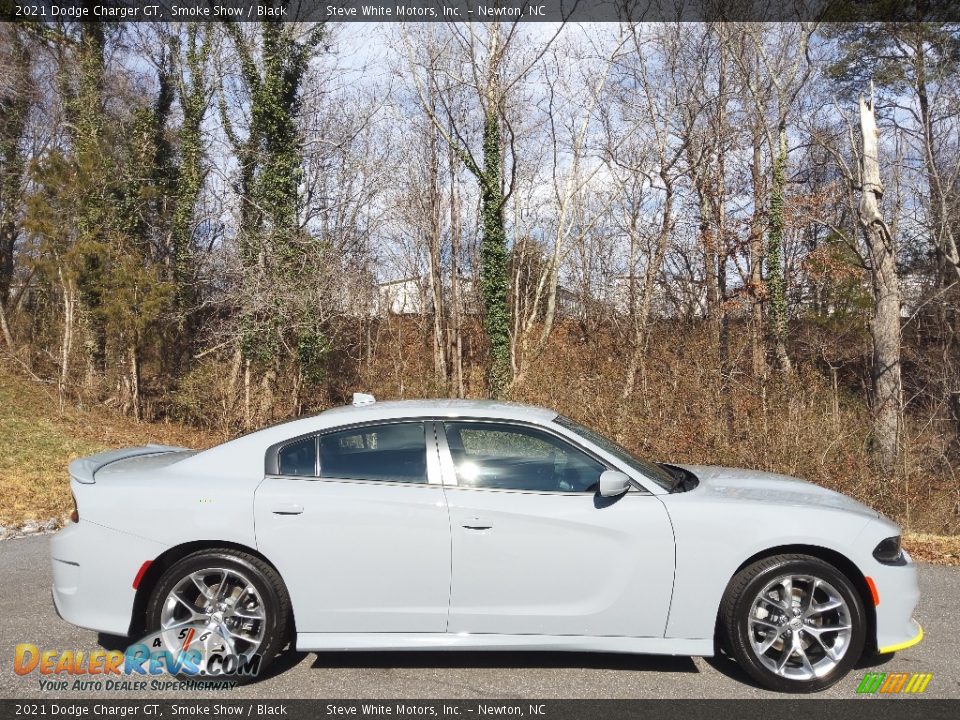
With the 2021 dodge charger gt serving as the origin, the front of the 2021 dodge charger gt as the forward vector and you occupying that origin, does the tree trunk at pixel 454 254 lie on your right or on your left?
on your left

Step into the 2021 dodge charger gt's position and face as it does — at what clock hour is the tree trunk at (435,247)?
The tree trunk is roughly at 9 o'clock from the 2021 dodge charger gt.

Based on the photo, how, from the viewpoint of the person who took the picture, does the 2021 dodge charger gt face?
facing to the right of the viewer

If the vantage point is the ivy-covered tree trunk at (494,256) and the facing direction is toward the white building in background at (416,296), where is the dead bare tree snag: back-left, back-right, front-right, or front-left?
back-right

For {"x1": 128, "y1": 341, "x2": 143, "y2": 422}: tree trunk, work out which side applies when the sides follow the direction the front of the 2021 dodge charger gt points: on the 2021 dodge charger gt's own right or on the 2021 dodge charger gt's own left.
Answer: on the 2021 dodge charger gt's own left

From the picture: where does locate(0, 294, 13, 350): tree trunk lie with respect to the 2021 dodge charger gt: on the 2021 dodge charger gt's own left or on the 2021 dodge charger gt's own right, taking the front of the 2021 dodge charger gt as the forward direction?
on the 2021 dodge charger gt's own left

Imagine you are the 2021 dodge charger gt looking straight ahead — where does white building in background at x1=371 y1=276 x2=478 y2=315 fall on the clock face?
The white building in background is roughly at 9 o'clock from the 2021 dodge charger gt.

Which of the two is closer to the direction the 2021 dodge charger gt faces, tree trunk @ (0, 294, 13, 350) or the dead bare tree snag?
the dead bare tree snag

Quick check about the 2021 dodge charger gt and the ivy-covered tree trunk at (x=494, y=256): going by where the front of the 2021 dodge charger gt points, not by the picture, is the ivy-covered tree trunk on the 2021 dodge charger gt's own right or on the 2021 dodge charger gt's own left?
on the 2021 dodge charger gt's own left

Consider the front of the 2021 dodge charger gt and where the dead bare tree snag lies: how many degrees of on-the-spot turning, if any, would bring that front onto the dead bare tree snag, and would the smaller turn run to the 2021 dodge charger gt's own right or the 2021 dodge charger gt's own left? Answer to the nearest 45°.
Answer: approximately 45° to the 2021 dodge charger gt's own left

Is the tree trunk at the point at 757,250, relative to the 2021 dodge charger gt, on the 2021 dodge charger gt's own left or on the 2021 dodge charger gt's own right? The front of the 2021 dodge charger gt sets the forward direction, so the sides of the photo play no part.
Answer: on the 2021 dodge charger gt's own left
